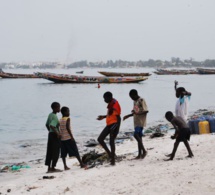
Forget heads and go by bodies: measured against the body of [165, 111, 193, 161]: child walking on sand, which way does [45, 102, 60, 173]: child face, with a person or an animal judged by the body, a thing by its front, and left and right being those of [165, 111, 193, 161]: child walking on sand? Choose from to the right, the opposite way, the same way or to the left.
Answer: the opposite way

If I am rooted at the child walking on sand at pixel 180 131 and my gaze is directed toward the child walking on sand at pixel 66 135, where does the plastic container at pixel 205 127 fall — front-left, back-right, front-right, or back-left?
back-right

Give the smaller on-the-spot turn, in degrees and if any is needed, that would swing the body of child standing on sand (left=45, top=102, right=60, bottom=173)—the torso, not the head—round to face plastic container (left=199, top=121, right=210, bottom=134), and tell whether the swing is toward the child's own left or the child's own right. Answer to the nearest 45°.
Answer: approximately 45° to the child's own left

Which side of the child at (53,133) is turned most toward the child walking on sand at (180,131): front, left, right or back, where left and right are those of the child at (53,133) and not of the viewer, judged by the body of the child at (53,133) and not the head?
front

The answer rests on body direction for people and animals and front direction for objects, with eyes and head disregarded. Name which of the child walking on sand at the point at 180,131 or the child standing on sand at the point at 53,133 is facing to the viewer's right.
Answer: the child standing on sand at the point at 53,133

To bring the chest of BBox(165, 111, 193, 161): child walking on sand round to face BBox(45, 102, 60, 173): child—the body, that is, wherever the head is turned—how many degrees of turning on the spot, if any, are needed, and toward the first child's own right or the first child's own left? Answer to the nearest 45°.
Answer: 0° — they already face them

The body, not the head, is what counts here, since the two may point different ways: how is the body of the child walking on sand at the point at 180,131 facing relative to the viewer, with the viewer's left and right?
facing to the left of the viewer

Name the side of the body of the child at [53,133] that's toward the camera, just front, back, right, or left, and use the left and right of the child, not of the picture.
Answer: right
